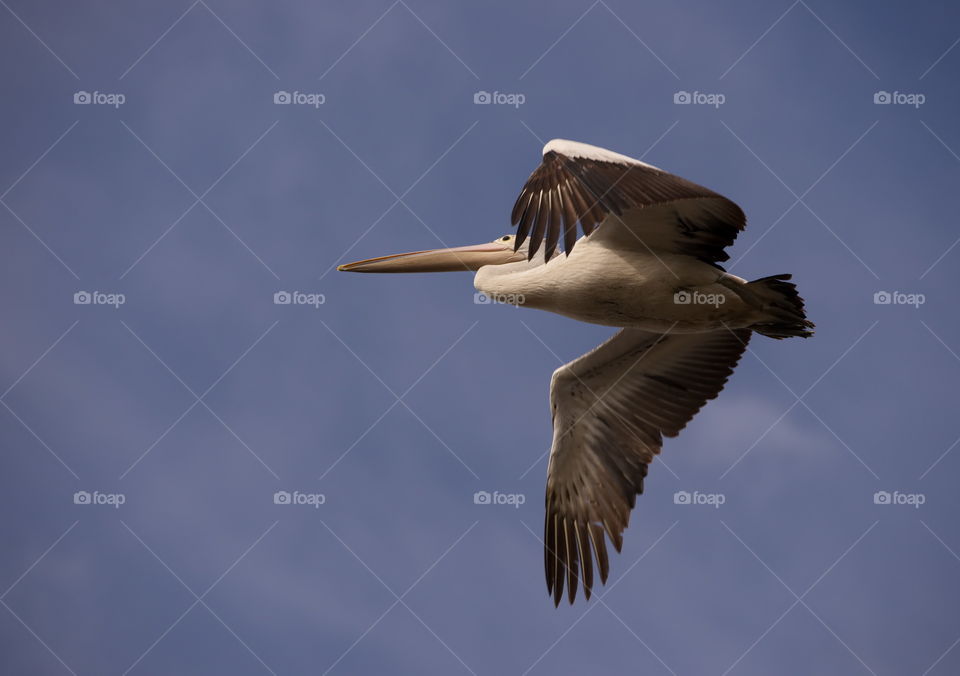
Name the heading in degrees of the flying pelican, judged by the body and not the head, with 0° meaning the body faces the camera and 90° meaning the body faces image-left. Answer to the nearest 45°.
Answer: approximately 90°
